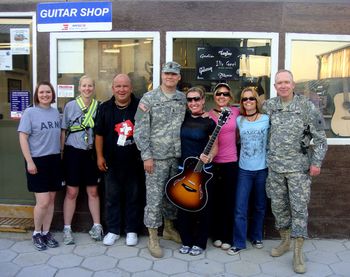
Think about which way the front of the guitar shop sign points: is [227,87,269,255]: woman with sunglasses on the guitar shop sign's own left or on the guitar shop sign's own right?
on the guitar shop sign's own left

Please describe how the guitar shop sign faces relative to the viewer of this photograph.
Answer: facing the viewer

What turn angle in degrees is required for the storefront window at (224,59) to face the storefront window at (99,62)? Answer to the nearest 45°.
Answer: approximately 90° to its right

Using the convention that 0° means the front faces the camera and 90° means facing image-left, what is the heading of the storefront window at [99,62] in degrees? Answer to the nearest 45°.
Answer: approximately 0°

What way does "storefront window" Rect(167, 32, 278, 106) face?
toward the camera

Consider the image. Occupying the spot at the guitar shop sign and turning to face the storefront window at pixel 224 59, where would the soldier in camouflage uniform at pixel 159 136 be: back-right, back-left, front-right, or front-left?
front-right
